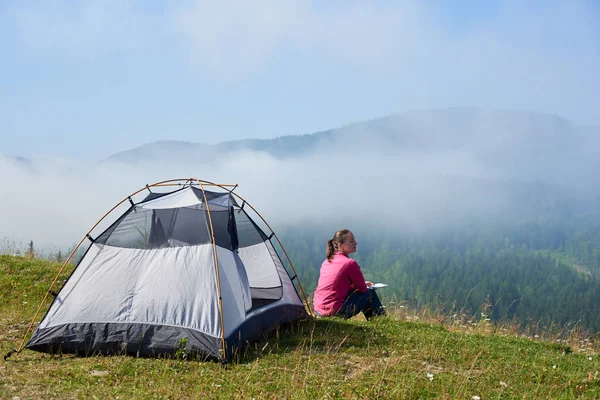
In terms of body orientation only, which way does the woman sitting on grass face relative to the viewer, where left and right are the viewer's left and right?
facing away from the viewer and to the right of the viewer

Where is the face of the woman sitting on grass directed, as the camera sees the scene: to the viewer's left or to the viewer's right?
to the viewer's right

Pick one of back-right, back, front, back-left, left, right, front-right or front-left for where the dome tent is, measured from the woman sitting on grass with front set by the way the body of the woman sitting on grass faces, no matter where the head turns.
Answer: back
